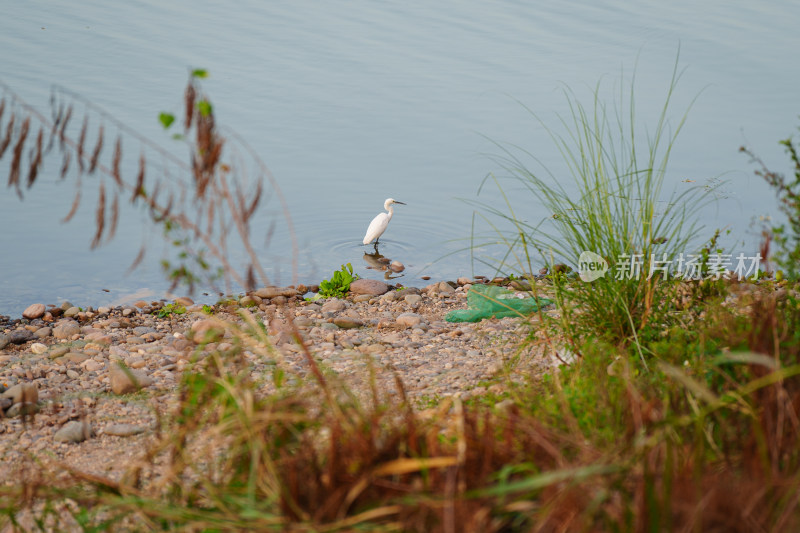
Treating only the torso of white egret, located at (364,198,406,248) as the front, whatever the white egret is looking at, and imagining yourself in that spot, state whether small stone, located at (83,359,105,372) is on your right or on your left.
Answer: on your right

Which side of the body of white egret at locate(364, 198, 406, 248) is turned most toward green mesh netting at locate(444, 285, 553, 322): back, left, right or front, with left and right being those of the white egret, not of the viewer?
right

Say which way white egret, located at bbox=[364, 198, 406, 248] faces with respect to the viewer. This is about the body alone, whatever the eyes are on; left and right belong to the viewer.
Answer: facing to the right of the viewer

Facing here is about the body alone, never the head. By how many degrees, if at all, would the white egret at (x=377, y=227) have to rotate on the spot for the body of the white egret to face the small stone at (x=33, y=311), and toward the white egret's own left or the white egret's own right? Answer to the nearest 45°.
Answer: approximately 135° to the white egret's own right

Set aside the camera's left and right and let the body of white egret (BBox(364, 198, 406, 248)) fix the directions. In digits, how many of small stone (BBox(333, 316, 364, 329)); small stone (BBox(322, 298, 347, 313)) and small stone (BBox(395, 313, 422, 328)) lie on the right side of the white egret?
3

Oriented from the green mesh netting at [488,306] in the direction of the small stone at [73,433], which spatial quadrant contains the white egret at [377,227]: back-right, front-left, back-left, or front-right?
back-right

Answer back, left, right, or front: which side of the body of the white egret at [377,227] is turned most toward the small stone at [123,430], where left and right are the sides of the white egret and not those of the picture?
right
